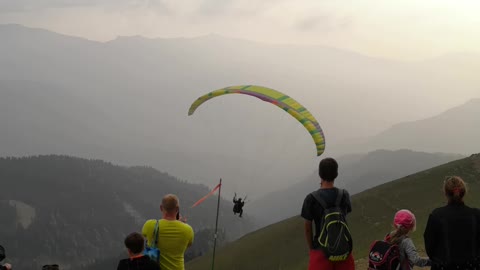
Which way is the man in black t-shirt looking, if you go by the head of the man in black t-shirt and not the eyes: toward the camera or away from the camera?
away from the camera

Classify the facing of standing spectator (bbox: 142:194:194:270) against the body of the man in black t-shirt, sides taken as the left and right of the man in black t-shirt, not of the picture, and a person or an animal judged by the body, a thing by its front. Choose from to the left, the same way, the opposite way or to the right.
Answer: the same way

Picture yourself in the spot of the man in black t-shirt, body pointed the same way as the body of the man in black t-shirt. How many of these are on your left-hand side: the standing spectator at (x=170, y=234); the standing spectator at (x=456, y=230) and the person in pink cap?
1

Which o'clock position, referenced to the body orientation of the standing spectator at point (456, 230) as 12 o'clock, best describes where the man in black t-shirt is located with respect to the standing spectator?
The man in black t-shirt is roughly at 9 o'clock from the standing spectator.

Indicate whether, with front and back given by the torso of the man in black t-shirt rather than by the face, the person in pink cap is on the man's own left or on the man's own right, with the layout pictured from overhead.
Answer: on the man's own right

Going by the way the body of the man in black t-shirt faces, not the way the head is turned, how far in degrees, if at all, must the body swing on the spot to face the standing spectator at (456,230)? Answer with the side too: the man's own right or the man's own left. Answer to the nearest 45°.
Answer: approximately 90° to the man's own right

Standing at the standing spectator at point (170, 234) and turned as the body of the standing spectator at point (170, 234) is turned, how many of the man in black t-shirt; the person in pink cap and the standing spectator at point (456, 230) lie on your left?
0

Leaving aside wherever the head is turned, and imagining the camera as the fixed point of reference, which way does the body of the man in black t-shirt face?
away from the camera

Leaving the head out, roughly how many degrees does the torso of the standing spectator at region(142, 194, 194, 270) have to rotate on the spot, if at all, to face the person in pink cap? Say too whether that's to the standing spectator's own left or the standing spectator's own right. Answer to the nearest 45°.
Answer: approximately 90° to the standing spectator's own right

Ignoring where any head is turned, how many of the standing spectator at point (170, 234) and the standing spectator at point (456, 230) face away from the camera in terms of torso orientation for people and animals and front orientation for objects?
2

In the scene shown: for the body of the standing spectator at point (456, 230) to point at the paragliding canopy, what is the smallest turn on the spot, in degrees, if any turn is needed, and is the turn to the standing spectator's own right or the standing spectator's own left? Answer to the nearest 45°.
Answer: approximately 45° to the standing spectator's own left

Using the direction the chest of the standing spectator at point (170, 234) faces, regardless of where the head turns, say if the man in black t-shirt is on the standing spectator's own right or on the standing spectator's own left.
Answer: on the standing spectator's own right

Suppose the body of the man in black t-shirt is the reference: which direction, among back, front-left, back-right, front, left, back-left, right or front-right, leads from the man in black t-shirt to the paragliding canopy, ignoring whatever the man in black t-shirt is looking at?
front

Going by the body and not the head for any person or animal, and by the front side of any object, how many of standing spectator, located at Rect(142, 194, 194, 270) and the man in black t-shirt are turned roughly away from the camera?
2

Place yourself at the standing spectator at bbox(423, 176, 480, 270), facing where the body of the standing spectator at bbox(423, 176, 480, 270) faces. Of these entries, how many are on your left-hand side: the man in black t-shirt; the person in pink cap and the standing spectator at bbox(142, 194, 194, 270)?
3

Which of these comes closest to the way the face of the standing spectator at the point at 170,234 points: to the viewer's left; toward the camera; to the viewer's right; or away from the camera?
away from the camera

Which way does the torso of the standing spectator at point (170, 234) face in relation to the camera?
away from the camera

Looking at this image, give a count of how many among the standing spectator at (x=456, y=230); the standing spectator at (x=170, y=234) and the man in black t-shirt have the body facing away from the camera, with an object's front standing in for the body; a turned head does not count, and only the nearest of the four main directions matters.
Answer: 3

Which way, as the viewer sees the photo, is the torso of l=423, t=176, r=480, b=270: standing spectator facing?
away from the camera
